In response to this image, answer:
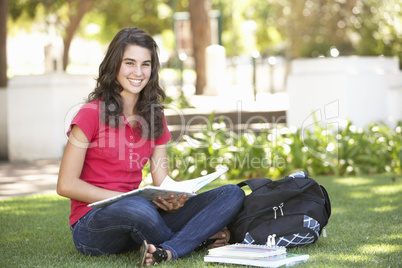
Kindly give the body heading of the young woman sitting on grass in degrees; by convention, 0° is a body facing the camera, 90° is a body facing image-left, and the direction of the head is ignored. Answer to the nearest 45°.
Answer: approximately 315°

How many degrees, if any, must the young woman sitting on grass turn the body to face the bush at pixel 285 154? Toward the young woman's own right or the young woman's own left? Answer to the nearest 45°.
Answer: approximately 90° to the young woman's own left

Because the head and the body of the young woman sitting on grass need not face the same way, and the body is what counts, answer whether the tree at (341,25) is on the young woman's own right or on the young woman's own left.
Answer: on the young woman's own left

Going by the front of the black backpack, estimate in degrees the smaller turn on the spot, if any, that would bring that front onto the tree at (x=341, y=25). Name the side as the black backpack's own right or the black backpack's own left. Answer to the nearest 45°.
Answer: approximately 180°

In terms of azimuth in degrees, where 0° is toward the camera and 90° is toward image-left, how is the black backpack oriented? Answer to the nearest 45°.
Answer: approximately 0°

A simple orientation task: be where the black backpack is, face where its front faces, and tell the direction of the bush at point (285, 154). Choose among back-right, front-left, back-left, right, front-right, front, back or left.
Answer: back
